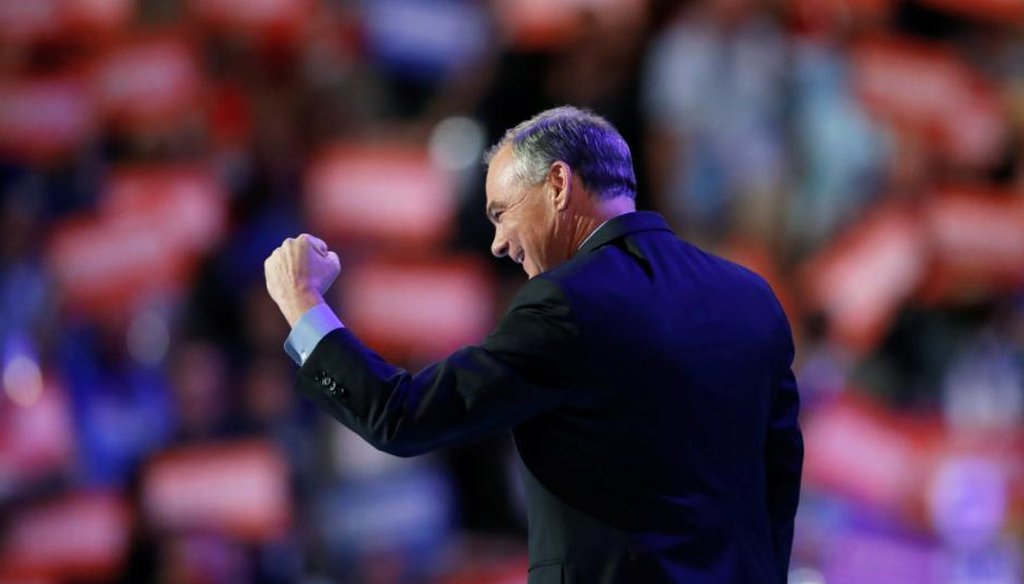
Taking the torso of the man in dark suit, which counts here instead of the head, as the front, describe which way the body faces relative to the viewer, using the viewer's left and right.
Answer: facing away from the viewer and to the left of the viewer

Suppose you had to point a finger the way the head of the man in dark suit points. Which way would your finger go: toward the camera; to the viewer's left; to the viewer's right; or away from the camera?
to the viewer's left
